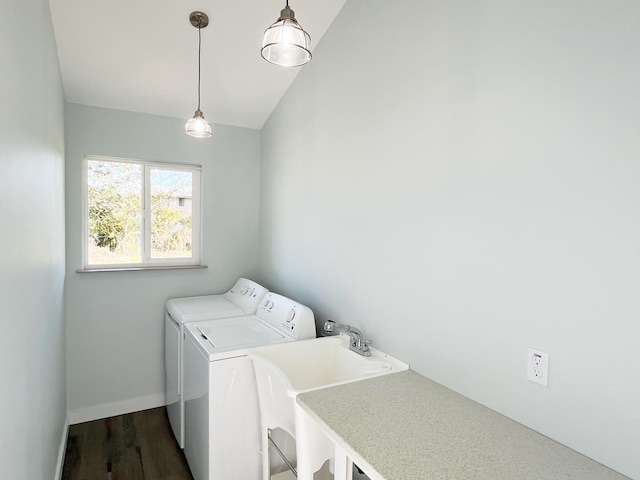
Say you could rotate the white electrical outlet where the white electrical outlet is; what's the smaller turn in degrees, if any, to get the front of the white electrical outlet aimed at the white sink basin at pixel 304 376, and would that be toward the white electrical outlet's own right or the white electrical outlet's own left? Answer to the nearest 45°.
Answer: approximately 45° to the white electrical outlet's own right

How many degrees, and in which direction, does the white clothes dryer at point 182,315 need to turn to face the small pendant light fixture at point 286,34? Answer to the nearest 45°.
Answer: approximately 90° to its left

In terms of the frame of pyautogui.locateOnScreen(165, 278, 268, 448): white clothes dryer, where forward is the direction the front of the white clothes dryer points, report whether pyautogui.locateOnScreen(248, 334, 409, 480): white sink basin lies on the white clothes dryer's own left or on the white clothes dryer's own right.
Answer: on the white clothes dryer's own left

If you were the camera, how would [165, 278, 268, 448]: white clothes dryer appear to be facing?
facing to the left of the viewer

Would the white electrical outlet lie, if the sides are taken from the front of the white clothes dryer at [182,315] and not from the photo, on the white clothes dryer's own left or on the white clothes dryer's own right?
on the white clothes dryer's own left

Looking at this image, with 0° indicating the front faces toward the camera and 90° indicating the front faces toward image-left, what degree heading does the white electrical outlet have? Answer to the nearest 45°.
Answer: approximately 45°

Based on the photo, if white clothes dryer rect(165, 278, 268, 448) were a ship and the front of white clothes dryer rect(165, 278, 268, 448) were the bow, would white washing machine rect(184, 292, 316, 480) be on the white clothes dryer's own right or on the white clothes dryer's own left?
on the white clothes dryer's own left
